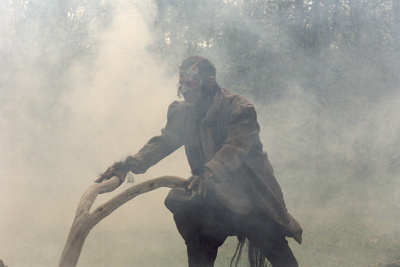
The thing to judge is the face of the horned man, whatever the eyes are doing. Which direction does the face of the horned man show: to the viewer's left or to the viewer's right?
to the viewer's left
